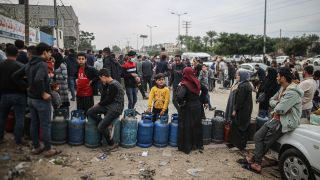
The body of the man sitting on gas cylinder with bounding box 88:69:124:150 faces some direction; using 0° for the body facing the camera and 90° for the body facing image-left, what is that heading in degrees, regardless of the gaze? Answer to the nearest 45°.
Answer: approximately 90°

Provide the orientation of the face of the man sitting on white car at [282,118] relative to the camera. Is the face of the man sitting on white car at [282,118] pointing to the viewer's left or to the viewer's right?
to the viewer's left

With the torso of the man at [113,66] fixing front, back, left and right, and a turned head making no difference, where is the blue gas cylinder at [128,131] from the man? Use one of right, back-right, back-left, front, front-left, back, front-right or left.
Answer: left

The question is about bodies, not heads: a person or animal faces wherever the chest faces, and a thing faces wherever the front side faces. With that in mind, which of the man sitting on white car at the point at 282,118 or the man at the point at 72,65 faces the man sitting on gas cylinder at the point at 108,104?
the man sitting on white car at the point at 282,118

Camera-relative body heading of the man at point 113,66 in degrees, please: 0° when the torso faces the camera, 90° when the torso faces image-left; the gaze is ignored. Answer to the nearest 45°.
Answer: approximately 90°
